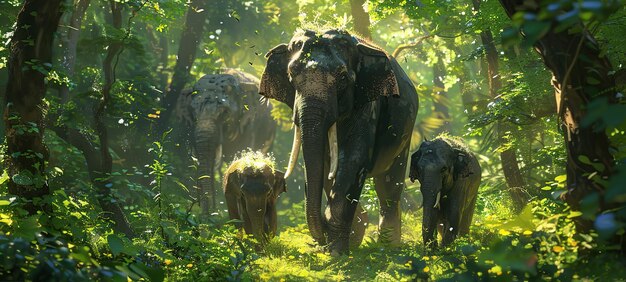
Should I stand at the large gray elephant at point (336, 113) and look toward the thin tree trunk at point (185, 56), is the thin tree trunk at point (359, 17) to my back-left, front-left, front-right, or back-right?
front-right

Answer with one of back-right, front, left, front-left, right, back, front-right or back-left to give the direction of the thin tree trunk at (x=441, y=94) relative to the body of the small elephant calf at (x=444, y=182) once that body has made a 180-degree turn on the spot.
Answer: front-left

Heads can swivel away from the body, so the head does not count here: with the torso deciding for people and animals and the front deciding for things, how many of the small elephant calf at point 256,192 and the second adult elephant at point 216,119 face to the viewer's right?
0

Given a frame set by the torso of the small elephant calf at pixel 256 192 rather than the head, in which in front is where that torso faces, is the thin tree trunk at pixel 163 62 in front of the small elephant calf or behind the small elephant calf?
behind

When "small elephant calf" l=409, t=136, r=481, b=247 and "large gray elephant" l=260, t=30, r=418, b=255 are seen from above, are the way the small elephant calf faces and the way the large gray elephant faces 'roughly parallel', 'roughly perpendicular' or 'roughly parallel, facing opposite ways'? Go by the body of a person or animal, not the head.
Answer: roughly parallel

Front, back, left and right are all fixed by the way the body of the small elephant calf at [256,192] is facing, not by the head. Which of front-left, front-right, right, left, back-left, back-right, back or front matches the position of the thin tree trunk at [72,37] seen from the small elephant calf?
back-right

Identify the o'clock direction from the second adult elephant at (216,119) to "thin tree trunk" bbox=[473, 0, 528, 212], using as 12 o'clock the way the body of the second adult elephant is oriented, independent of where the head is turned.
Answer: The thin tree trunk is roughly at 9 o'clock from the second adult elephant.

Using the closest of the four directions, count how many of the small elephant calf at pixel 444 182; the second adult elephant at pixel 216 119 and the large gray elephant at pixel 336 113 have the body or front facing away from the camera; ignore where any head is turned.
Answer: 0

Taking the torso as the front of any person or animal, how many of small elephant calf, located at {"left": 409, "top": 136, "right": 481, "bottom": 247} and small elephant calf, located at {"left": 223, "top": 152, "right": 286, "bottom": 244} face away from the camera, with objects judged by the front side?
0

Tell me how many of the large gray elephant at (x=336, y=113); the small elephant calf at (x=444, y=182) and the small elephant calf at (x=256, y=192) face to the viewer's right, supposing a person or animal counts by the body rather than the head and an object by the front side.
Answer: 0

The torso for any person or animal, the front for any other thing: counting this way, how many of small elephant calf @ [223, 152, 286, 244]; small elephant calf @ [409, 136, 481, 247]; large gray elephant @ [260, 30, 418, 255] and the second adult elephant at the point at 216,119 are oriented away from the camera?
0

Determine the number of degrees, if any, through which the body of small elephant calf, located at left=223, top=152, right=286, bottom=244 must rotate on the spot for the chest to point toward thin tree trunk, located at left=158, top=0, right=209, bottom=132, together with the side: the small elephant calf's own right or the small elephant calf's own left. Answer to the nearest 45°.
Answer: approximately 180°

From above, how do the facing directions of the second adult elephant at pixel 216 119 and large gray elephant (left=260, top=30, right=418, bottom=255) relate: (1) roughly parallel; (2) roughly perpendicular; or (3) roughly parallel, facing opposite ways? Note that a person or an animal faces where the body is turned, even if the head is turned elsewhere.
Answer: roughly parallel

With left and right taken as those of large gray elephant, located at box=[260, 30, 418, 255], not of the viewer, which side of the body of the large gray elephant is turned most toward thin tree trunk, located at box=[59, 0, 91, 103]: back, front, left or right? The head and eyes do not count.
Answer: right

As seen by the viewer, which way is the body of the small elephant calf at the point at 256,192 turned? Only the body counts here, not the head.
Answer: toward the camera
